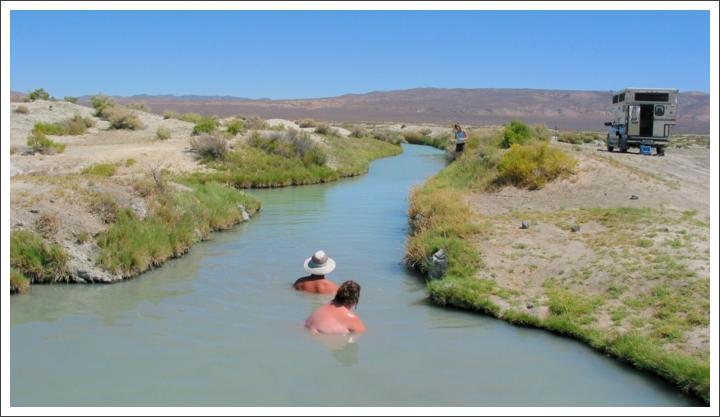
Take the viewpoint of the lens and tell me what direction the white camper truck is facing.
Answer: facing away from the viewer and to the left of the viewer

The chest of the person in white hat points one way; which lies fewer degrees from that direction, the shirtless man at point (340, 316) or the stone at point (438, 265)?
the stone

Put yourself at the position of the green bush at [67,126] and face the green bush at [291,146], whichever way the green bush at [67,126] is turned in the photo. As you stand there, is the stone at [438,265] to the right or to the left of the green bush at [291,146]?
right

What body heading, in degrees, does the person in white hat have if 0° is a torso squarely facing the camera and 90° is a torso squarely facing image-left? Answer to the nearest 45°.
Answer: approximately 180°

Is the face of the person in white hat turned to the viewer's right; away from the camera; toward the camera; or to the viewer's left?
away from the camera

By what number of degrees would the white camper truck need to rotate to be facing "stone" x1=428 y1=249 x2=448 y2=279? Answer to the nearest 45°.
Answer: approximately 135° to its left

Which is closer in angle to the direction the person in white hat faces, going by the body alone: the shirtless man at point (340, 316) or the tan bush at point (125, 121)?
the tan bush

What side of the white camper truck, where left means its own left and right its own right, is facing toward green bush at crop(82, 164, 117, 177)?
left

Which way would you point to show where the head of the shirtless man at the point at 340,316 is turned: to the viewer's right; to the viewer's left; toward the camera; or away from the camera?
away from the camera
